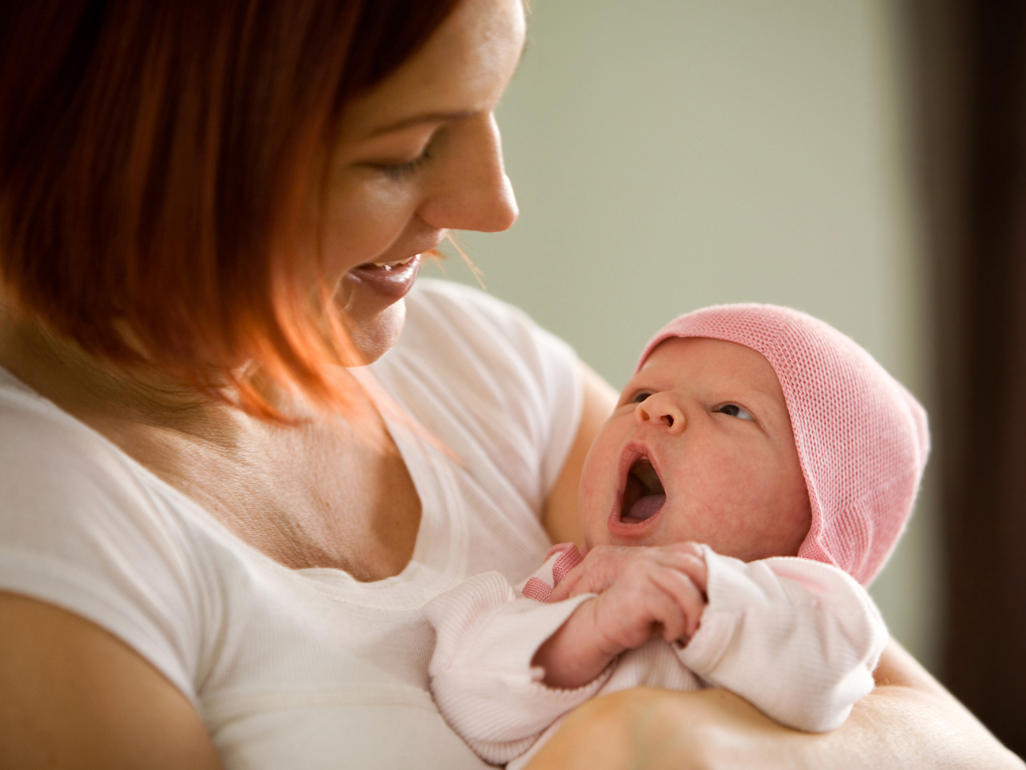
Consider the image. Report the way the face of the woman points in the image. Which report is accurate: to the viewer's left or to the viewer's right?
to the viewer's right

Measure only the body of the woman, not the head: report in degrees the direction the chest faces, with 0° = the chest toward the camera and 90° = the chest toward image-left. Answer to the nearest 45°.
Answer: approximately 315°
